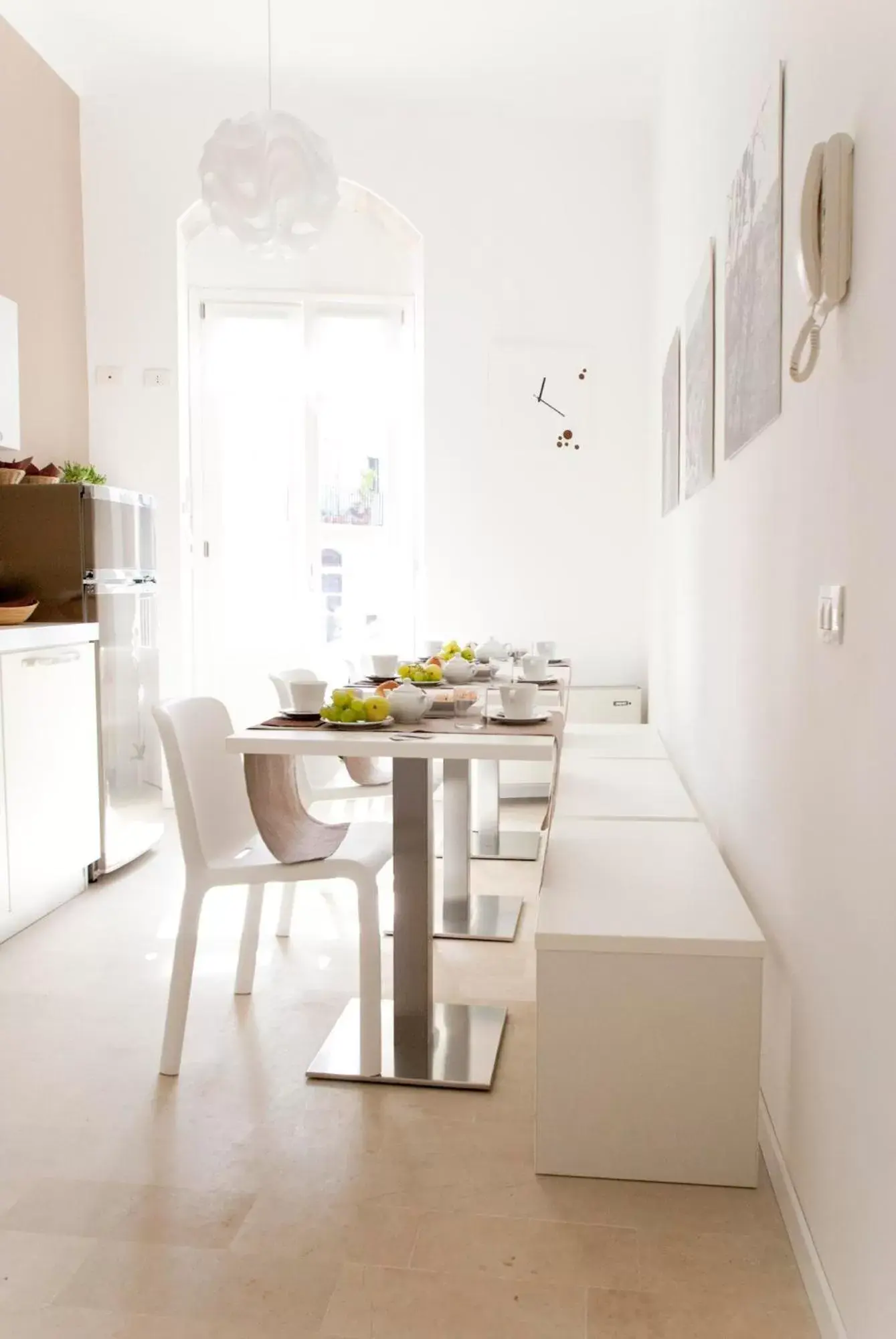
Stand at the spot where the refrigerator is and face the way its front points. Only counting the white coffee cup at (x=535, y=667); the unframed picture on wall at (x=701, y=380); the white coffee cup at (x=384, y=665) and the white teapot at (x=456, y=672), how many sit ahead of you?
4

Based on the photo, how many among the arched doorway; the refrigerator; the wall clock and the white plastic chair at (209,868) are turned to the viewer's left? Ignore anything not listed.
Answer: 0

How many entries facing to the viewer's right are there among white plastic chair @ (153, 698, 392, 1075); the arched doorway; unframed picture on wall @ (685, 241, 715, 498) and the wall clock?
1

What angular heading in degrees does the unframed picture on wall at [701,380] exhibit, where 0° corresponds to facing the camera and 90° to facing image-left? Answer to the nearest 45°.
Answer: approximately 90°

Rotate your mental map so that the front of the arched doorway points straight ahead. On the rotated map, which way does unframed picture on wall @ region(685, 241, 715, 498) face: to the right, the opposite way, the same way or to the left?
to the right

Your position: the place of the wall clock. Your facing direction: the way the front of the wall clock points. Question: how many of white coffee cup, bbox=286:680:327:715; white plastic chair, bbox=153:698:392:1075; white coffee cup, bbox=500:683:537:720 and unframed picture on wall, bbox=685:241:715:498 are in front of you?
4

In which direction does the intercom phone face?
to the viewer's left

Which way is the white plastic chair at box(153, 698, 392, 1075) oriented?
to the viewer's right

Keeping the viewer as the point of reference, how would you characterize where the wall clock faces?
facing the viewer

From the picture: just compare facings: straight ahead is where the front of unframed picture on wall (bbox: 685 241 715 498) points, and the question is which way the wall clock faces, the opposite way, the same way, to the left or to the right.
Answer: to the left

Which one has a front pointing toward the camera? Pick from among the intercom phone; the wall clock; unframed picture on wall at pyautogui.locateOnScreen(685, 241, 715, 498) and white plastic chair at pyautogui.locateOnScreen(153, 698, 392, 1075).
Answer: the wall clock

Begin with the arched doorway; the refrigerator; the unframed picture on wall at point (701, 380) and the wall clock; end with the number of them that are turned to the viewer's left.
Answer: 1

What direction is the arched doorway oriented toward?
toward the camera

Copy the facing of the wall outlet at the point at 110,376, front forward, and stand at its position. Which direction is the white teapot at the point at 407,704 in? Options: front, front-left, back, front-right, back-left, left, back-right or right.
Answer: front
